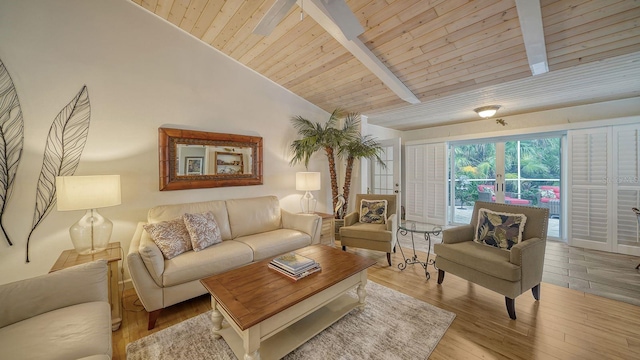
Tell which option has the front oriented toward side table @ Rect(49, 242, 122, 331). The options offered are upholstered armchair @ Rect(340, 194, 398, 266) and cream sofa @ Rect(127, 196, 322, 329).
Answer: the upholstered armchair

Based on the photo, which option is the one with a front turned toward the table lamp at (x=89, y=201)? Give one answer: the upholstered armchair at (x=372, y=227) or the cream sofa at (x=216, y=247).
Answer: the upholstered armchair

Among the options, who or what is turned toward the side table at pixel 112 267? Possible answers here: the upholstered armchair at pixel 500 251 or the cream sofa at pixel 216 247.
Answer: the upholstered armchair

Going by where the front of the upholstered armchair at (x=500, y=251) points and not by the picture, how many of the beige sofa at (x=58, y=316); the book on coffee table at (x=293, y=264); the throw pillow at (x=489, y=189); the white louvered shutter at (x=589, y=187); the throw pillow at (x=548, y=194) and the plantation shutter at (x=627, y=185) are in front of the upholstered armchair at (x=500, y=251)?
2

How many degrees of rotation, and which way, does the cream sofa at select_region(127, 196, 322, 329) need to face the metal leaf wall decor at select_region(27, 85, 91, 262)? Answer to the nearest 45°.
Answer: approximately 135° to its right

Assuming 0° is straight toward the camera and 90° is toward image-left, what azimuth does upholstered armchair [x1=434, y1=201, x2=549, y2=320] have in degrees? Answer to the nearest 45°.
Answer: approximately 45°

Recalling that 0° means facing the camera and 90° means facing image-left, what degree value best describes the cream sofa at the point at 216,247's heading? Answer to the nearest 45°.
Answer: approximately 315°

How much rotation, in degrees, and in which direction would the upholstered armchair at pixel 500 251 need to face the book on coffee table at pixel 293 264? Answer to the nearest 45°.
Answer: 0° — it already faces it

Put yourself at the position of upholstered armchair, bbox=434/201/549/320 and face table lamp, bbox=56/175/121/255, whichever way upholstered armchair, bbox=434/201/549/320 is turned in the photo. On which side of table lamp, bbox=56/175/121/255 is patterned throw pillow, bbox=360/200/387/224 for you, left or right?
right
